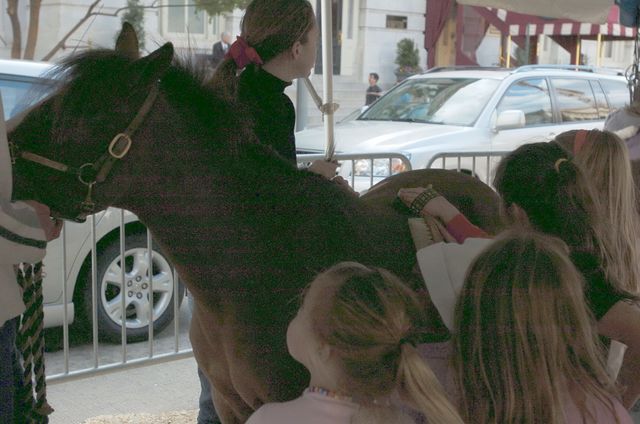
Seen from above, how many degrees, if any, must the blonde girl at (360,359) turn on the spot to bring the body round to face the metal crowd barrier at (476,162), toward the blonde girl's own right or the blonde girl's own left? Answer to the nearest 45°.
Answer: approximately 45° to the blonde girl's own right

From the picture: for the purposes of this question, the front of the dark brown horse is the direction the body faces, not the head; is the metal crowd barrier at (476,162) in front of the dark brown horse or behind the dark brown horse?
behind

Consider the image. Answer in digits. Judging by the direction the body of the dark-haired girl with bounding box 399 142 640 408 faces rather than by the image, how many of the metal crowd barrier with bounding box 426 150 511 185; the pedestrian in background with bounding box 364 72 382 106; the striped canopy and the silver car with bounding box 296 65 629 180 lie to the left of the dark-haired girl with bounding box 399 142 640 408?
0

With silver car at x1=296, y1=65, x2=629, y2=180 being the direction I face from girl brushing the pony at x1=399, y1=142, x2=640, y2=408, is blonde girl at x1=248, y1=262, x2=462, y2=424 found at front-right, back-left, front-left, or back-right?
back-left

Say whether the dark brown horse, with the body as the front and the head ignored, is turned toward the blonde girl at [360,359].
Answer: no

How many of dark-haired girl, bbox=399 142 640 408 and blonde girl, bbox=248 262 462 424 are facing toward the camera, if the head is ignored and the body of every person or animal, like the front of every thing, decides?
0

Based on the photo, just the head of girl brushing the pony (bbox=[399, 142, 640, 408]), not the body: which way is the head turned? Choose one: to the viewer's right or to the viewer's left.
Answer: to the viewer's left

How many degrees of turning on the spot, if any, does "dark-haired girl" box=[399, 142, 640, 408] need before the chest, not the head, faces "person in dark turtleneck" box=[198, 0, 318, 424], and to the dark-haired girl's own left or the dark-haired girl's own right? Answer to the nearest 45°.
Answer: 0° — they already face them

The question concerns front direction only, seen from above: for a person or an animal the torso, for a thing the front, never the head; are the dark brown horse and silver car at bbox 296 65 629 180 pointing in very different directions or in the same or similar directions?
same or similar directions

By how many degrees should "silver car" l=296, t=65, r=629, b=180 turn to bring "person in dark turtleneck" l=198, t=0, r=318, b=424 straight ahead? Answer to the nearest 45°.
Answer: approximately 45° to its left

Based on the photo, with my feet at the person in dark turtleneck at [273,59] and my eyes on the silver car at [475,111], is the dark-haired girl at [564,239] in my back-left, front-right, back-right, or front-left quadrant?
back-right

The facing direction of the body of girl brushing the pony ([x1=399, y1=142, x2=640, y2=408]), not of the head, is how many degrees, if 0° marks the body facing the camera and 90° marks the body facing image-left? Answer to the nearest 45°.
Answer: approximately 135°

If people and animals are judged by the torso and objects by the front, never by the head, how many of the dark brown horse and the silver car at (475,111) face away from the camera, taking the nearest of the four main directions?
0

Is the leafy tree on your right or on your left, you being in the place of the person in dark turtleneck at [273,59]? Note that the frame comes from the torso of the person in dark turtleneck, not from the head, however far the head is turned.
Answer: on your left

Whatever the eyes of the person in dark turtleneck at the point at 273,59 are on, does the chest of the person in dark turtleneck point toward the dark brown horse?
no

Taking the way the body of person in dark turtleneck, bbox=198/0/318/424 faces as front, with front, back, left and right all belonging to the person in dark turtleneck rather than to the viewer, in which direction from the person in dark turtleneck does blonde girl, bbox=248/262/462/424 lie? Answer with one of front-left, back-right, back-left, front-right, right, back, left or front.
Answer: back-right

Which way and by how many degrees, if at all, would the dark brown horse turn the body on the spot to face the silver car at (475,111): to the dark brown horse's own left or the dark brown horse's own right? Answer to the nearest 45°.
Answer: approximately 135° to the dark brown horse's own right

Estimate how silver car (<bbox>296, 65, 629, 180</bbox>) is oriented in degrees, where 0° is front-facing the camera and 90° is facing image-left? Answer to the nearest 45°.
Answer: approximately 45°

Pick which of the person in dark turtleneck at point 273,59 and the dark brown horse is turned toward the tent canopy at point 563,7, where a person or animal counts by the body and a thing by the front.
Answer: the person in dark turtleneck
